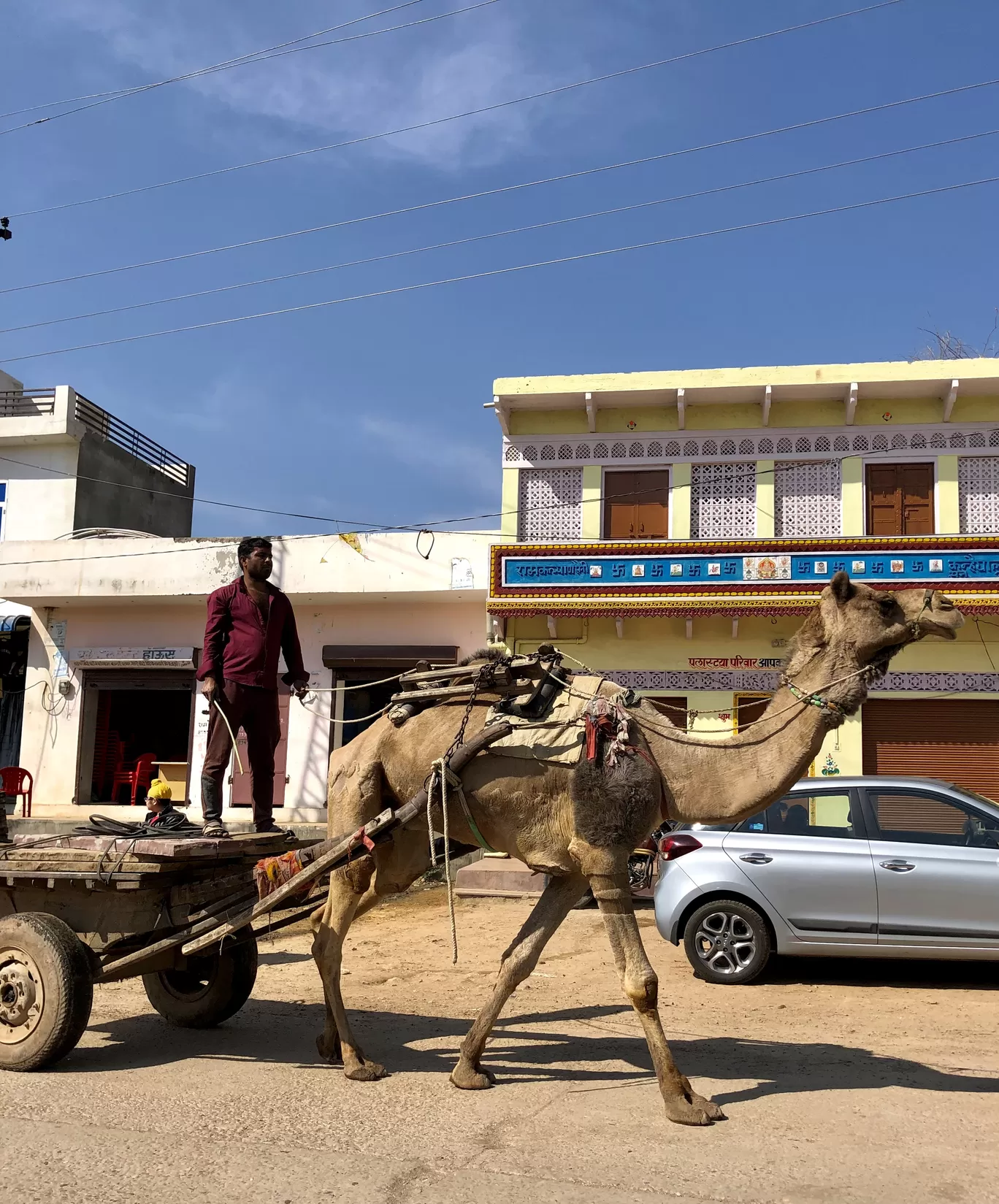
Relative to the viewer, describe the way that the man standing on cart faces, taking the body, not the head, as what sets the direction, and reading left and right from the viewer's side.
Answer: facing the viewer and to the right of the viewer

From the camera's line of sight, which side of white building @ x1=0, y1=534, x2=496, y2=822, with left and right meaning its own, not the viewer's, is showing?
front

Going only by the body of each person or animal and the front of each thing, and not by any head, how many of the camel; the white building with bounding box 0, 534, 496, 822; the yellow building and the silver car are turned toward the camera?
2

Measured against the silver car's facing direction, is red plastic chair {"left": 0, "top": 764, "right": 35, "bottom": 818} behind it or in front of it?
behind

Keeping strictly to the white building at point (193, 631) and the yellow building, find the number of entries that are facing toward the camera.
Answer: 2

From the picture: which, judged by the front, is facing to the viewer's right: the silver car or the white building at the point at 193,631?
the silver car

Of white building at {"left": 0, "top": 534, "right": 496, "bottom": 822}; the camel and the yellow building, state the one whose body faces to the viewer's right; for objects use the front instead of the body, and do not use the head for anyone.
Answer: the camel

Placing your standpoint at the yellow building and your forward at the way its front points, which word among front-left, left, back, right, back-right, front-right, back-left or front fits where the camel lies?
front

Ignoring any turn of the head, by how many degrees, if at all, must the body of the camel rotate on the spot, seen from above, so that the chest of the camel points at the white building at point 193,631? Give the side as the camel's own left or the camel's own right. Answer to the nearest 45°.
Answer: approximately 135° to the camel's own left

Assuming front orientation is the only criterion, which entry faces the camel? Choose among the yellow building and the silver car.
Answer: the yellow building

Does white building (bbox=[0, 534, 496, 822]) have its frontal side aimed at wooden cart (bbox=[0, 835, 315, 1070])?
yes

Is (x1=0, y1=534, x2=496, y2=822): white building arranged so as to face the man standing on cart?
yes

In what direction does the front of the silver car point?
to the viewer's right

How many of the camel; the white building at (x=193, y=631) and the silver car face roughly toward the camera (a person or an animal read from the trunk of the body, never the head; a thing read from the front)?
1

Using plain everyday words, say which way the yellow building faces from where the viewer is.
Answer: facing the viewer

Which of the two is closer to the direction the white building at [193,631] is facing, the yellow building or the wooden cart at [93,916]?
the wooden cart

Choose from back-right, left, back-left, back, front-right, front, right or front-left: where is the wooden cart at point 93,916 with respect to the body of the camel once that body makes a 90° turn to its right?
right

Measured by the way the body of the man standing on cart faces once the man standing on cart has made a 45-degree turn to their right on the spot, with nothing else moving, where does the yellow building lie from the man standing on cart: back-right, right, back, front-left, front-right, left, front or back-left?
back-left

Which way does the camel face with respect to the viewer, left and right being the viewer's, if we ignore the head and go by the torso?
facing to the right of the viewer

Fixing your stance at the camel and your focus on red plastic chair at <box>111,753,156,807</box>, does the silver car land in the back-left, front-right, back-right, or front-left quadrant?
front-right
